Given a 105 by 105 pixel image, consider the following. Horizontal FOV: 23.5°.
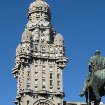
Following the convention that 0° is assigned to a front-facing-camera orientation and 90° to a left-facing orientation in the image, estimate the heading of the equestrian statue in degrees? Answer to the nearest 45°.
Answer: approximately 45°
